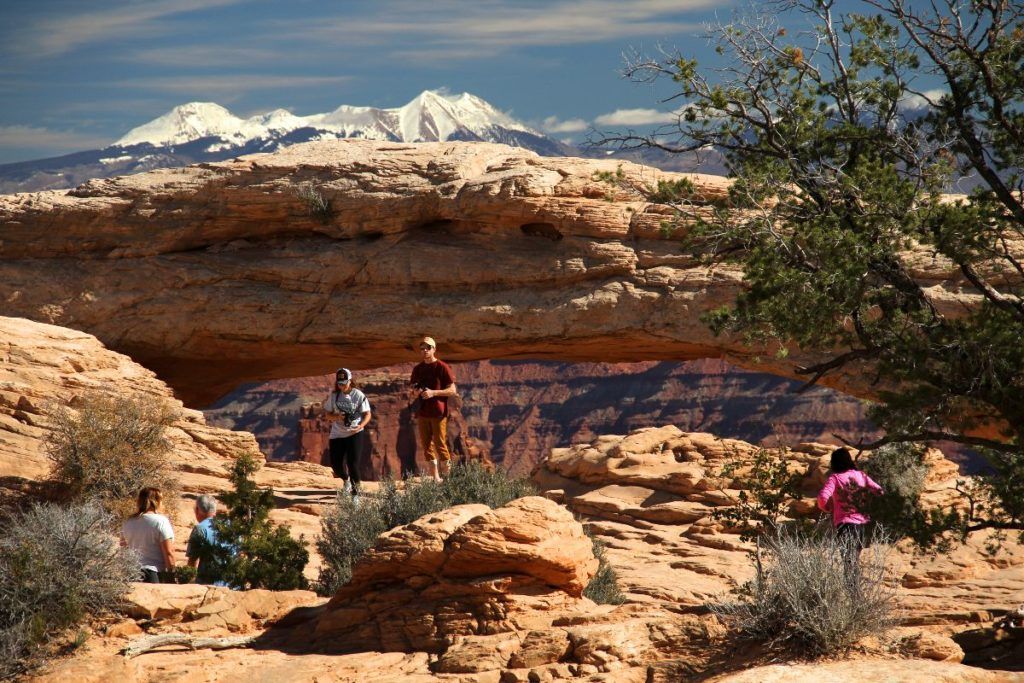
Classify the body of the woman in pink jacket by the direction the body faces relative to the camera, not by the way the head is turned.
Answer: away from the camera

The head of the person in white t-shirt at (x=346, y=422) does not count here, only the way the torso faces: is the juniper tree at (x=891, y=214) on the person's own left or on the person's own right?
on the person's own left

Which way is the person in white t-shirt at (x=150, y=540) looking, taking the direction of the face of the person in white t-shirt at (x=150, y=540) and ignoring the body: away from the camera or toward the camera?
away from the camera

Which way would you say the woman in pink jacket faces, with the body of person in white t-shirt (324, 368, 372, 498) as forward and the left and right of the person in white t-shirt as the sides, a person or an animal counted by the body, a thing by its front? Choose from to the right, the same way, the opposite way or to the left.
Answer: the opposite way

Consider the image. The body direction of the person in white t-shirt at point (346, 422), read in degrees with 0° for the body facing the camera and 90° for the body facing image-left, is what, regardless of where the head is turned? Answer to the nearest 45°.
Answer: approximately 0°

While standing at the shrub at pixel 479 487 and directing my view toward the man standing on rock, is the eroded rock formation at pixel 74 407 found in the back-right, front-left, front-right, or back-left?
front-left

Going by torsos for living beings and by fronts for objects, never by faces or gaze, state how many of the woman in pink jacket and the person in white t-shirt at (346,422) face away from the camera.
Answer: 1

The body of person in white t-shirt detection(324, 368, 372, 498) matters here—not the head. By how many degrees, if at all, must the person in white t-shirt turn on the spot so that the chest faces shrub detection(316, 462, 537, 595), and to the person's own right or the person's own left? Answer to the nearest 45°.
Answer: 0° — they already face it

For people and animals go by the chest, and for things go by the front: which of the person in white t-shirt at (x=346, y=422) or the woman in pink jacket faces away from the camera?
the woman in pink jacket

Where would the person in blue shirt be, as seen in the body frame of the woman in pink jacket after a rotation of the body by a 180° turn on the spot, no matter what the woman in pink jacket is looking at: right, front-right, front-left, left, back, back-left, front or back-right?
right

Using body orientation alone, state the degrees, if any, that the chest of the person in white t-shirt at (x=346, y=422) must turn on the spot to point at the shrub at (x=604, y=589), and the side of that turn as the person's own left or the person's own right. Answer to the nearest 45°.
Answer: approximately 45° to the person's own left

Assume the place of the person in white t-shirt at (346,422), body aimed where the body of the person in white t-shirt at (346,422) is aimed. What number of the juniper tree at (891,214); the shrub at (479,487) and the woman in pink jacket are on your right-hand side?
0

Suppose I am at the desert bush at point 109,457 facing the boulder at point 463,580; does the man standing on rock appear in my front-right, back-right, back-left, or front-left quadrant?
front-left
